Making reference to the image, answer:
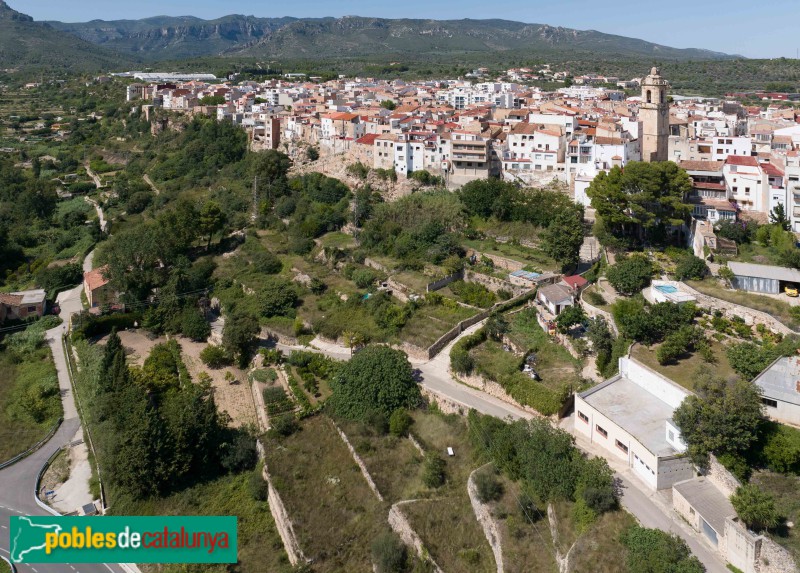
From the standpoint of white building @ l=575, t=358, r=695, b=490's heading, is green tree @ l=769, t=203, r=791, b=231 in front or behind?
behind

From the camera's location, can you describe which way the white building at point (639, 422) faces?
facing the viewer and to the left of the viewer

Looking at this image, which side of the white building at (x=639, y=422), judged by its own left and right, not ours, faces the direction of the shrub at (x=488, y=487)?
front

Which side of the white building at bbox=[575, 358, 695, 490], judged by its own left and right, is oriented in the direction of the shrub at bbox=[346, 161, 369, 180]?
right

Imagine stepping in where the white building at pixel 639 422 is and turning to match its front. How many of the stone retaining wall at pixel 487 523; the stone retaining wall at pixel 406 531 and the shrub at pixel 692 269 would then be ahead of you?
2

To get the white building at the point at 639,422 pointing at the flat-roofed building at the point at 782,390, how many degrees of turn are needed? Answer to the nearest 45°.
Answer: approximately 135° to its left

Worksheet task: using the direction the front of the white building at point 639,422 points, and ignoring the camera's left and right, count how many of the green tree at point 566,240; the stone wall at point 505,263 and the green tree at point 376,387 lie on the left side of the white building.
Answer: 0

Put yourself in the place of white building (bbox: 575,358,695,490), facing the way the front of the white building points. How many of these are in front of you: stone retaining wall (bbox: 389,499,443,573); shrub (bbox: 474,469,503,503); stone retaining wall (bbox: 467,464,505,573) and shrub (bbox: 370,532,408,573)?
4

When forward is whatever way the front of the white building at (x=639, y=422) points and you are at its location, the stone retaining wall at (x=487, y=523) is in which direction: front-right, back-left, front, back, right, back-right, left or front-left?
front

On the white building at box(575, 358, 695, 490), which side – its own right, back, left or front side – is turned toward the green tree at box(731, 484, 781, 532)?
left

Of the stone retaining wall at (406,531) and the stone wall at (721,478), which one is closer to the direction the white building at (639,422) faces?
the stone retaining wall

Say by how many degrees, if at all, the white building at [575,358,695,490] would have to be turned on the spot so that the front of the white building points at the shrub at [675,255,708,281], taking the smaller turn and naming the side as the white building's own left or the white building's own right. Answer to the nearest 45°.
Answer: approximately 135° to the white building's own right

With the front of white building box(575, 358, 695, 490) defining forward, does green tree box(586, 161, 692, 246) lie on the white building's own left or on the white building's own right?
on the white building's own right

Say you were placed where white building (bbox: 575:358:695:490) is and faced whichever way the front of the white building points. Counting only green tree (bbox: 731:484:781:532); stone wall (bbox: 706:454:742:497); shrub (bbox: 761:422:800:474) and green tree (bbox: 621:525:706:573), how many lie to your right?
0
